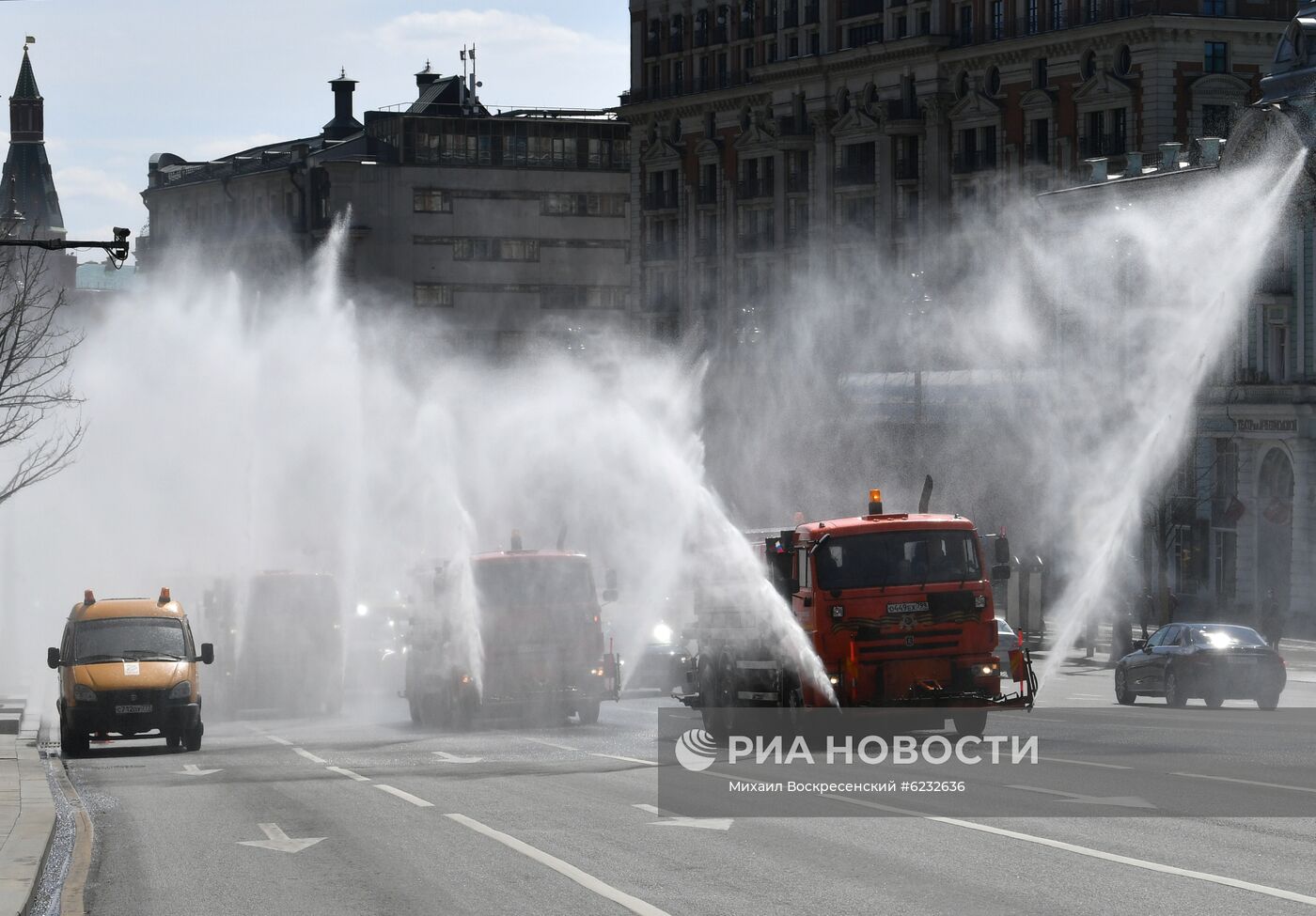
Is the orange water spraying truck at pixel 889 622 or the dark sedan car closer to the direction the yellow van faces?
the orange water spraying truck

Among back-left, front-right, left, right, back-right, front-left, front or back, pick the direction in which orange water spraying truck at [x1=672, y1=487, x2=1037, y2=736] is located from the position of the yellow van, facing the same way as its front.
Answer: front-left

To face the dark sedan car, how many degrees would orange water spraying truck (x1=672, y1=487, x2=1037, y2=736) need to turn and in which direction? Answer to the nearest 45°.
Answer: approximately 90° to its left

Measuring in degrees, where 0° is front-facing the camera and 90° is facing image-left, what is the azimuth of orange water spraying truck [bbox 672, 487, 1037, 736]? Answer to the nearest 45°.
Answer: approximately 315°

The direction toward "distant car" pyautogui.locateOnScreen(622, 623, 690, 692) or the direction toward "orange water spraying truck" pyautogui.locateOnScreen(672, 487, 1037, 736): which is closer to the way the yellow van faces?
the orange water spraying truck

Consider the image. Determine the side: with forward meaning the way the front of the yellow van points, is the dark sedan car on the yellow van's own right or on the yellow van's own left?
on the yellow van's own left

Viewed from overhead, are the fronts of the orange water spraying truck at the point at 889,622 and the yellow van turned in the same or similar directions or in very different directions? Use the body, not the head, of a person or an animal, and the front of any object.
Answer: same or similar directions

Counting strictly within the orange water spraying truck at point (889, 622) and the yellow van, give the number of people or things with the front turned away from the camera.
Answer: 0

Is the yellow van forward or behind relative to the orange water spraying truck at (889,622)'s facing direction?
behind

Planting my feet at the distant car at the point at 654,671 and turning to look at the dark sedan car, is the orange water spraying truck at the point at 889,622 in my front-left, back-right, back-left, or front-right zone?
front-right

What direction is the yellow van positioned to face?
toward the camera
